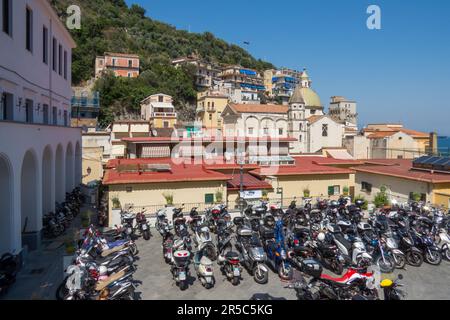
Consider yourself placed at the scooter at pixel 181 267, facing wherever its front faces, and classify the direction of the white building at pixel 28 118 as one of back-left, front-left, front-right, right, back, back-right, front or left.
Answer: front-left

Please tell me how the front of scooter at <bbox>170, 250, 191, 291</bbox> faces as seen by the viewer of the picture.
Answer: facing away from the viewer

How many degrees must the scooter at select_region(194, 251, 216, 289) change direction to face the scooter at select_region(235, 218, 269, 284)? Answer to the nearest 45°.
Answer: approximately 90° to its right
